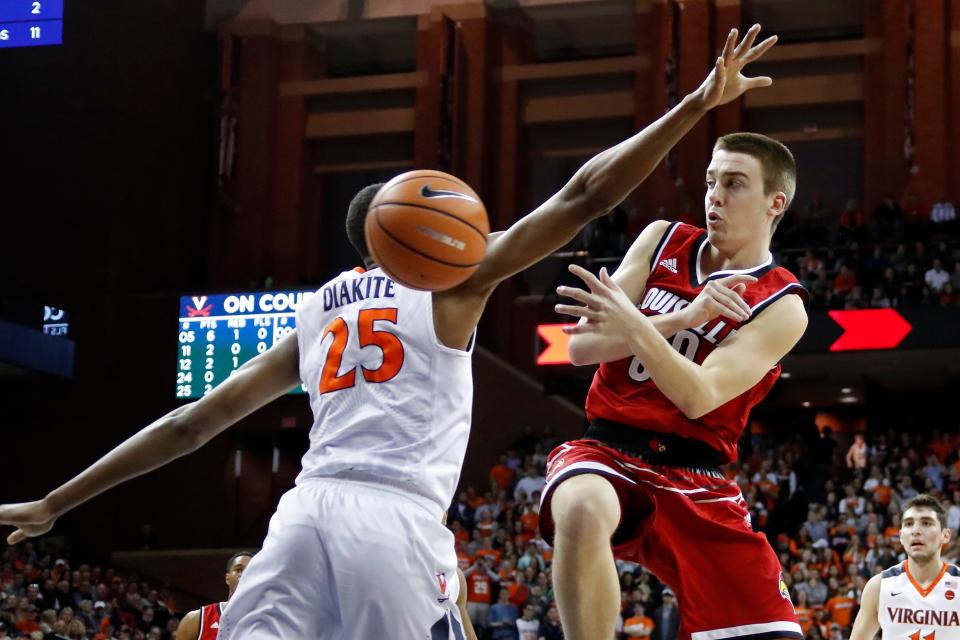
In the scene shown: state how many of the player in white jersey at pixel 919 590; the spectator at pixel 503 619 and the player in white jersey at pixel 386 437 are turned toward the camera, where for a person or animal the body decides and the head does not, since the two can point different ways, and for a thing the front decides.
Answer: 2

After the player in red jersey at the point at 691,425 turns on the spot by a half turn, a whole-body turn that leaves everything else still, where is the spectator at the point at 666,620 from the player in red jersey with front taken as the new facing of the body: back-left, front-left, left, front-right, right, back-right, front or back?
front-left

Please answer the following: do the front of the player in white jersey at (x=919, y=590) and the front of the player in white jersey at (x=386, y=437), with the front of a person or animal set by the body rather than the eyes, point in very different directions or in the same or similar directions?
very different directions

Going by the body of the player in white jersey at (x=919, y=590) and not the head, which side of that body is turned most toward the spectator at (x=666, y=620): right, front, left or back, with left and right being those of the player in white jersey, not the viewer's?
back

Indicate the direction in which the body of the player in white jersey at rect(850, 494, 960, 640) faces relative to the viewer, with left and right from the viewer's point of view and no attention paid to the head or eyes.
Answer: facing the viewer

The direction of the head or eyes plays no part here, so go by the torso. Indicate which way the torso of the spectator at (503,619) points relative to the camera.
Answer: toward the camera

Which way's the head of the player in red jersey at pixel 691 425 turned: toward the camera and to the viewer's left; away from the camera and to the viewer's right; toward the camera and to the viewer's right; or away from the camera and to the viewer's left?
toward the camera and to the viewer's left

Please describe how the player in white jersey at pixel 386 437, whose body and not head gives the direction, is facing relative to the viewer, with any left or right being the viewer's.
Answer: facing away from the viewer and to the right of the viewer

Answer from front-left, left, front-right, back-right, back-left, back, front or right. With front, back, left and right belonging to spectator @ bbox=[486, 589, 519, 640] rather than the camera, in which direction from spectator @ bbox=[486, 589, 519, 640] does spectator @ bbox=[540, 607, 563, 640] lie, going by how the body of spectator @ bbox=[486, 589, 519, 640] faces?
front-left

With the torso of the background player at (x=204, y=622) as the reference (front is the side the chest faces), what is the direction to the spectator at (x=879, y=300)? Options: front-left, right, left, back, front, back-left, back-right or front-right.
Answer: left

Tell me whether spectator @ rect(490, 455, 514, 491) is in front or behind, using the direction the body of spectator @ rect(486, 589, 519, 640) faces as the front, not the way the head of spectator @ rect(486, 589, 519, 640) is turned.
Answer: behind

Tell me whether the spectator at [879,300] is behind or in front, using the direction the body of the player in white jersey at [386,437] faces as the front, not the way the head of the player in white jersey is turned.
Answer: in front

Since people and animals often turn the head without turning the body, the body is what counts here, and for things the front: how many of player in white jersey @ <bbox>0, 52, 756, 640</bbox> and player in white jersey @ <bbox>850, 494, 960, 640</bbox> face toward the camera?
1

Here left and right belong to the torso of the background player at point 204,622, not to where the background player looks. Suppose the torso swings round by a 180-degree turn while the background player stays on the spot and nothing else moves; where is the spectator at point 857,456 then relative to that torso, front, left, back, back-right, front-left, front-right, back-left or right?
right

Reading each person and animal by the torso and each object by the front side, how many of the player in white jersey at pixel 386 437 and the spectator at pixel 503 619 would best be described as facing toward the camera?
1
